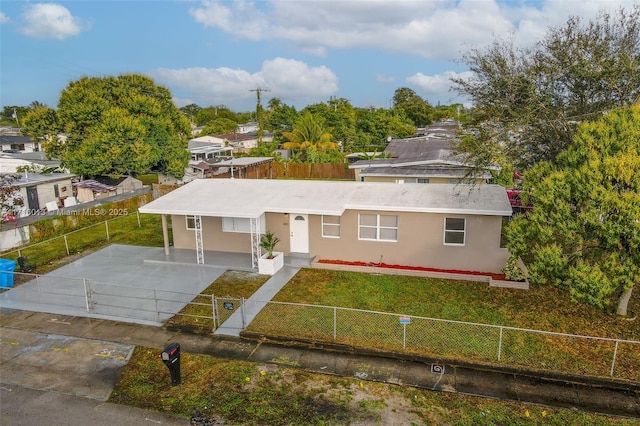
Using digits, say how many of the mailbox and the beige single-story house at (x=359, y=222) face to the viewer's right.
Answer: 0

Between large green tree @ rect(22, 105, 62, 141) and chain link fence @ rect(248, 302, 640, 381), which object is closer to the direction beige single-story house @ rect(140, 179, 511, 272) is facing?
the chain link fence

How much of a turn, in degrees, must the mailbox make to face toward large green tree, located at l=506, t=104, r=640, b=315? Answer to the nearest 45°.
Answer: approximately 135° to its left

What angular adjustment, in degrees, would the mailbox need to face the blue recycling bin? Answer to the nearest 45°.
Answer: approximately 90° to its right

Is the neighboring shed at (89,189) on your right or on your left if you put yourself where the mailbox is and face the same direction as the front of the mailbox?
on your right

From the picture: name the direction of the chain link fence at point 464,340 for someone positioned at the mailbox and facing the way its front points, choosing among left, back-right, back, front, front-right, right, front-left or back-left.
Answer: back-left

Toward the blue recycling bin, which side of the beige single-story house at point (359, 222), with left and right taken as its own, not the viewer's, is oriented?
right

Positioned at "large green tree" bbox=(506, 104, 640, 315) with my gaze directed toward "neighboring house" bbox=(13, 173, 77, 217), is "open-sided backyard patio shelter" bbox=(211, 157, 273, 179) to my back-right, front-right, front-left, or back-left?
front-right

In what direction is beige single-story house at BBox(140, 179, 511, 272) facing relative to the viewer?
toward the camera

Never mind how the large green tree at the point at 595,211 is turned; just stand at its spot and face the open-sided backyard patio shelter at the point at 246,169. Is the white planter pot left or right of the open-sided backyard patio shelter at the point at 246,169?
left

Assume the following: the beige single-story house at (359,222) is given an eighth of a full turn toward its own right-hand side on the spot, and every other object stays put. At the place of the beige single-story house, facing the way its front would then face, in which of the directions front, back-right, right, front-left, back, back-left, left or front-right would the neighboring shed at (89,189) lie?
right

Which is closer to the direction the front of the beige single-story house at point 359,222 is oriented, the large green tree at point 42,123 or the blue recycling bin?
the blue recycling bin

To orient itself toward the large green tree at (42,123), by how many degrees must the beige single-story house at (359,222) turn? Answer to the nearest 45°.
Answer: approximately 135° to its right
